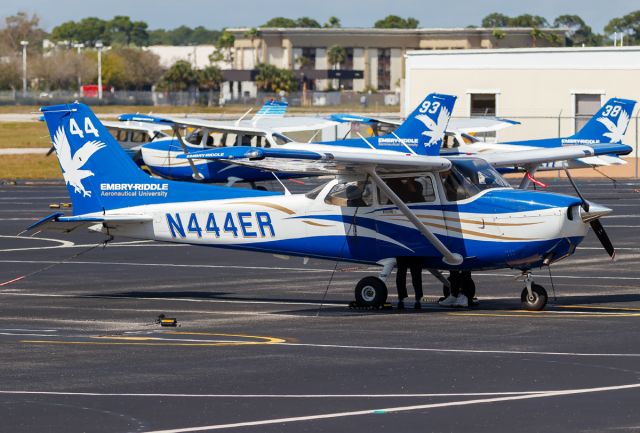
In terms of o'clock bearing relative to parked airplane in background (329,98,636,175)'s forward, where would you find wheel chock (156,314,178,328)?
The wheel chock is roughly at 11 o'clock from the parked airplane in background.

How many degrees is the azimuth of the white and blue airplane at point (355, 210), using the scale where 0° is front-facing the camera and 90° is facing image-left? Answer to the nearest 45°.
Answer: approximately 315°

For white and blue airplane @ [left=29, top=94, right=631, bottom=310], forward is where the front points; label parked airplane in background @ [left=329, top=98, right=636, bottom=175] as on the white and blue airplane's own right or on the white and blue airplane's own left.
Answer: on the white and blue airplane's own left

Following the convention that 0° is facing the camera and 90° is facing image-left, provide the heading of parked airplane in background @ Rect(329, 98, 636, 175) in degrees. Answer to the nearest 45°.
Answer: approximately 45°

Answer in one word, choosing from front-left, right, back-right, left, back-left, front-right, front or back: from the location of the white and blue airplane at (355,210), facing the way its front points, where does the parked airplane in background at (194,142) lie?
back-left
